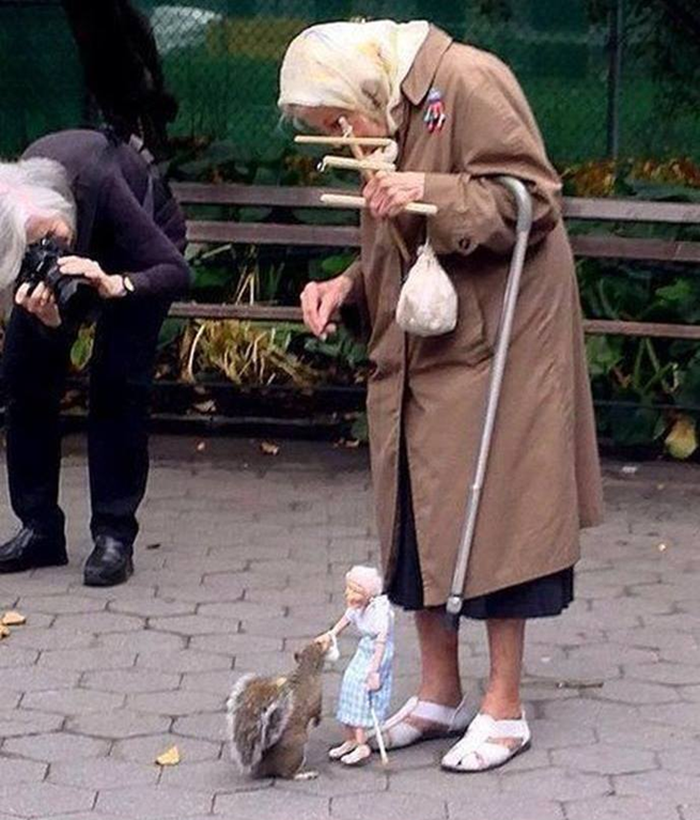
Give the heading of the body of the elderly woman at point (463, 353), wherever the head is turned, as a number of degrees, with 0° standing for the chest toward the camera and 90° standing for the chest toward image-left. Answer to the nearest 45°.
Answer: approximately 45°

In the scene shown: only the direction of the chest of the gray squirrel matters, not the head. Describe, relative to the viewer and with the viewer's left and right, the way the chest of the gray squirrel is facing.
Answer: facing to the right of the viewer

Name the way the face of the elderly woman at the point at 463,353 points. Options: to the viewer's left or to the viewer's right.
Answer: to the viewer's left

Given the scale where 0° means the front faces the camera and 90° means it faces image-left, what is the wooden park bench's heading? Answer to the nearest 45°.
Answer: approximately 0°

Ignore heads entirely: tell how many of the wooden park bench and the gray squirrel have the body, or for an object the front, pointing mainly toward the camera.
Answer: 1
